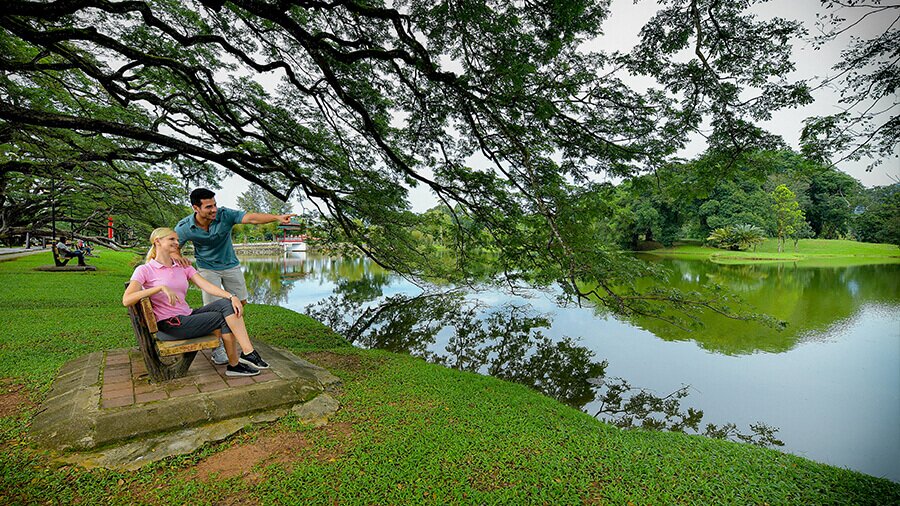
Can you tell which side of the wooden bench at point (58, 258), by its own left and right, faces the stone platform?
right

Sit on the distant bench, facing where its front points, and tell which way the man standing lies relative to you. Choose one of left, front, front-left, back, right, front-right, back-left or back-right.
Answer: right

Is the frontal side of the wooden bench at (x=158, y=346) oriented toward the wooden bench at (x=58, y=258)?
no

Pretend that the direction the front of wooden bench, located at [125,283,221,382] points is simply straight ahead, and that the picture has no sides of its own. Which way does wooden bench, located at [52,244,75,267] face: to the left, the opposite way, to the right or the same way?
the same way

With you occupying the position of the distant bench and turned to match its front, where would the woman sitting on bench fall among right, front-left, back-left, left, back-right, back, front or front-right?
right

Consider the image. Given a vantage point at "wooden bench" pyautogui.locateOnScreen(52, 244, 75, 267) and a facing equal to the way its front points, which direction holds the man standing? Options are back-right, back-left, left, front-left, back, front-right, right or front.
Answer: right

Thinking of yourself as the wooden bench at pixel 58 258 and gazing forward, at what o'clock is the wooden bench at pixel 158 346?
the wooden bench at pixel 158 346 is roughly at 3 o'clock from the wooden bench at pixel 58 258.

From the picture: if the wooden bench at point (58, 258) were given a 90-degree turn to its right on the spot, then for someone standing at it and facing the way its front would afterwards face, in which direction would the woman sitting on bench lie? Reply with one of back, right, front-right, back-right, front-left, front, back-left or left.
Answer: front

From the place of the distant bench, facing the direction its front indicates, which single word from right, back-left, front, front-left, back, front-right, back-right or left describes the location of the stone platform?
right

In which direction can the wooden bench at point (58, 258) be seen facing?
to the viewer's right

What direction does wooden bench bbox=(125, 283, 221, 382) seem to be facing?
to the viewer's right

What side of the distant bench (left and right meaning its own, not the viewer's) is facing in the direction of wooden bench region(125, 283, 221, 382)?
right

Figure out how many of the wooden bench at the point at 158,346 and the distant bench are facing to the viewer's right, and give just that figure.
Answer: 2

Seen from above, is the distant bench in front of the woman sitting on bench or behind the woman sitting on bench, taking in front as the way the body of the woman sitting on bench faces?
behind

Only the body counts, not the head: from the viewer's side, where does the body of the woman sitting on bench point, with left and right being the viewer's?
facing the viewer and to the right of the viewer
